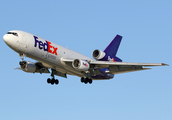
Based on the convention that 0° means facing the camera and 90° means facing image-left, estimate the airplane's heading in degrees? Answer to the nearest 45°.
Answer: approximately 45°
